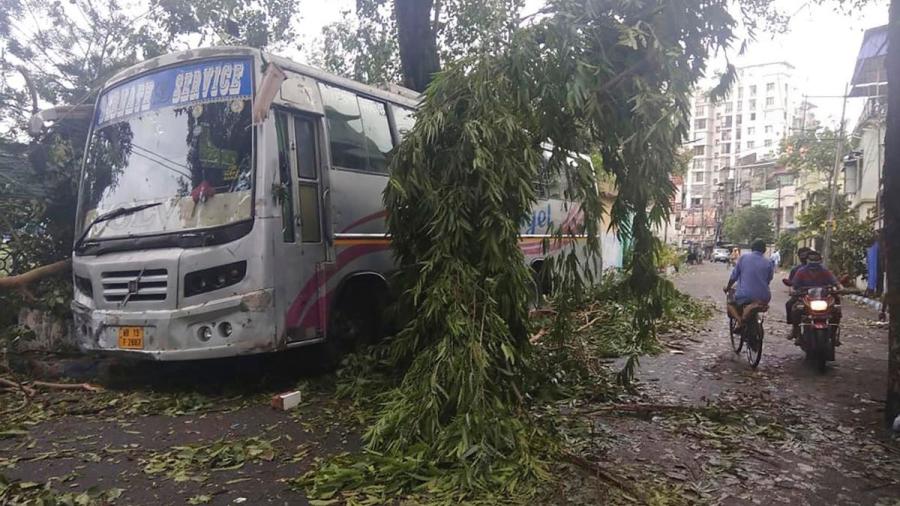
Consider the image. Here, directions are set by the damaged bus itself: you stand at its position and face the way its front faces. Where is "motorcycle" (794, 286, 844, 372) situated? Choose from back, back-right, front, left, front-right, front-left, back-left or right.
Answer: back-left

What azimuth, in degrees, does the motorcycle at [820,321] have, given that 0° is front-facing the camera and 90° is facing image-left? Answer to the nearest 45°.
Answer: approximately 0°

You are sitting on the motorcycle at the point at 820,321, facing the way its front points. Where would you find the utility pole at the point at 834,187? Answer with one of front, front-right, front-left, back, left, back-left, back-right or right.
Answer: back

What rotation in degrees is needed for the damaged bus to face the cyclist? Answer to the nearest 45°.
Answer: approximately 135° to its left

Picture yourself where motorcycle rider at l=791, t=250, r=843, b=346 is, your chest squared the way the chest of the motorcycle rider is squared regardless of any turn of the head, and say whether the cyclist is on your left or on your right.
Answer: on your right

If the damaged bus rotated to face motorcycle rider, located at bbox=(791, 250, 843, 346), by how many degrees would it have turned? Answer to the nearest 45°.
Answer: approximately 135° to its left

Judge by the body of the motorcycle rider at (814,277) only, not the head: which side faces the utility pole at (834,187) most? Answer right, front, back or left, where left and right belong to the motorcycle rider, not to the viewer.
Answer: back

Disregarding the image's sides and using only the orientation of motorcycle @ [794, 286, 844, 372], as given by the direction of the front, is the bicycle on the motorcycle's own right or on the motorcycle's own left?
on the motorcycle's own right

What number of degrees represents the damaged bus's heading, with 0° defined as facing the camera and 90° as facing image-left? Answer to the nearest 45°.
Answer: approximately 45°
